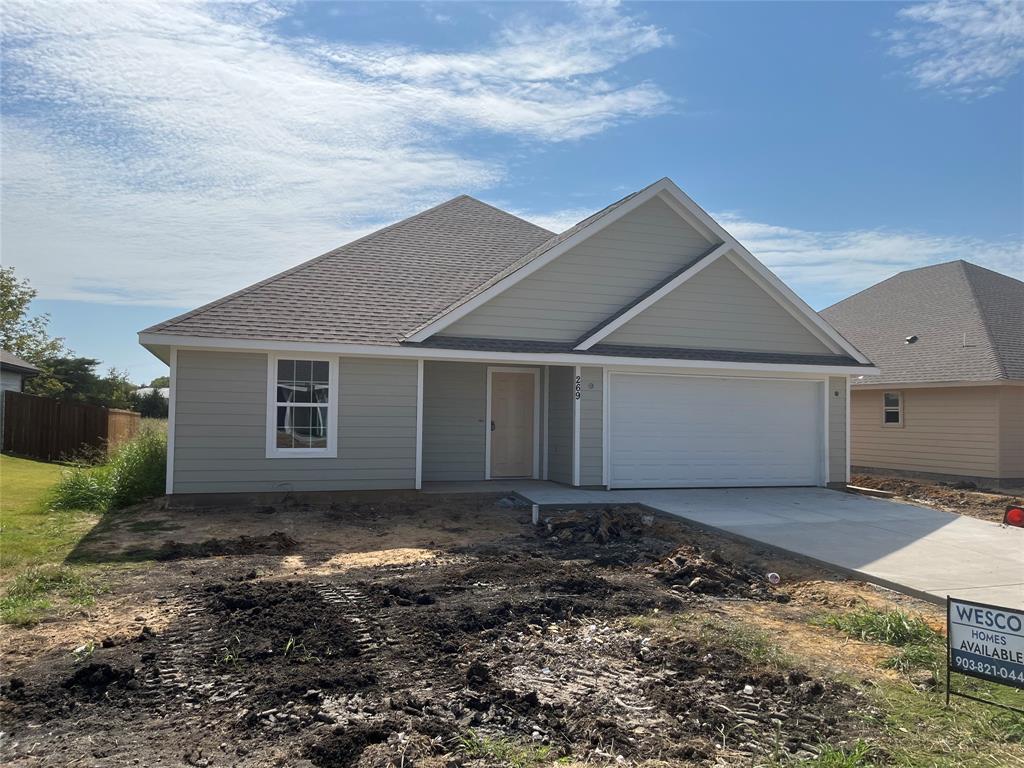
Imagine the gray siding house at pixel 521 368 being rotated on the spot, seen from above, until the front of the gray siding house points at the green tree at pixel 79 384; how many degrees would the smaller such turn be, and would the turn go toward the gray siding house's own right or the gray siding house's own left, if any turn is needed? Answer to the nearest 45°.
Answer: approximately 135° to the gray siding house's own right

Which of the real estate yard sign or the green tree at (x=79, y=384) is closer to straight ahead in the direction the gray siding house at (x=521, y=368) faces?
the real estate yard sign

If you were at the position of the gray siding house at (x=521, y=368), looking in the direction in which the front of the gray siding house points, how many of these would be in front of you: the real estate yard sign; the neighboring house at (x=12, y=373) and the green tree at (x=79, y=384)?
1

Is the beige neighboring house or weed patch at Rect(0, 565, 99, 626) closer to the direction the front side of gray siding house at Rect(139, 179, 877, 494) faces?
the weed patch

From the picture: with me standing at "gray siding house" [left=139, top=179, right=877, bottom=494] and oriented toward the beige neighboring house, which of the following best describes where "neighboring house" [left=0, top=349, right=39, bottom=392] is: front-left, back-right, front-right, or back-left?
back-left

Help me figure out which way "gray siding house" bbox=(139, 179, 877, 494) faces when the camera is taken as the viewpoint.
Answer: facing the viewer

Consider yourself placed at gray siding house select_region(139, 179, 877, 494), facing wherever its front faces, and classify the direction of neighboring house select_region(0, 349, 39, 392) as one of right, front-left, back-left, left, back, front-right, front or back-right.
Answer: back-right

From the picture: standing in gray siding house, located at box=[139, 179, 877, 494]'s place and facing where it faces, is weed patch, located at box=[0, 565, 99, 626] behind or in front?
in front

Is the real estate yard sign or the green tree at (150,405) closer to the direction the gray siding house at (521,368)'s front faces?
the real estate yard sign

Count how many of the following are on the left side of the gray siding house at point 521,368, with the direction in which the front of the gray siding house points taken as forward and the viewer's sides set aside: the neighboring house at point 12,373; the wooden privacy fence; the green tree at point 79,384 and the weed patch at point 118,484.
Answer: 0

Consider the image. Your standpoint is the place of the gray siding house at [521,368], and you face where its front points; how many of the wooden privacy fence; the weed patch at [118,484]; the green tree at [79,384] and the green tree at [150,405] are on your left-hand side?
0

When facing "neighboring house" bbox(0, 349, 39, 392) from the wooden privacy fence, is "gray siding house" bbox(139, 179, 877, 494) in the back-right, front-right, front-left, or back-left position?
back-right

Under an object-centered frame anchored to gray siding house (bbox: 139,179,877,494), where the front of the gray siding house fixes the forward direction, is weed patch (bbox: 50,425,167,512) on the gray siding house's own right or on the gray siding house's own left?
on the gray siding house's own right

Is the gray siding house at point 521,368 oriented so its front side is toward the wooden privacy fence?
no

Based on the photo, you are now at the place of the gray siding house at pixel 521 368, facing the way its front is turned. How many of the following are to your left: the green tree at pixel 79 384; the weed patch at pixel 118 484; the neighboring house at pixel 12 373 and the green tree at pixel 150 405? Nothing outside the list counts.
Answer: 0

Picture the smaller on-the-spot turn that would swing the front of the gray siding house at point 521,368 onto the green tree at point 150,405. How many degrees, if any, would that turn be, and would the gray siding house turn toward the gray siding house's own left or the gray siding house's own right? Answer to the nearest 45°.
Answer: approximately 135° to the gray siding house's own right

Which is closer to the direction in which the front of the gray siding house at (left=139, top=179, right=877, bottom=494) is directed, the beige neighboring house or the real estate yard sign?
the real estate yard sign

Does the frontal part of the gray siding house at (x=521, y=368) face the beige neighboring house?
no

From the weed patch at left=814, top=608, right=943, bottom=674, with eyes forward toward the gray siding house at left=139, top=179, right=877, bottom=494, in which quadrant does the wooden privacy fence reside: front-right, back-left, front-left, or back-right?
front-left
